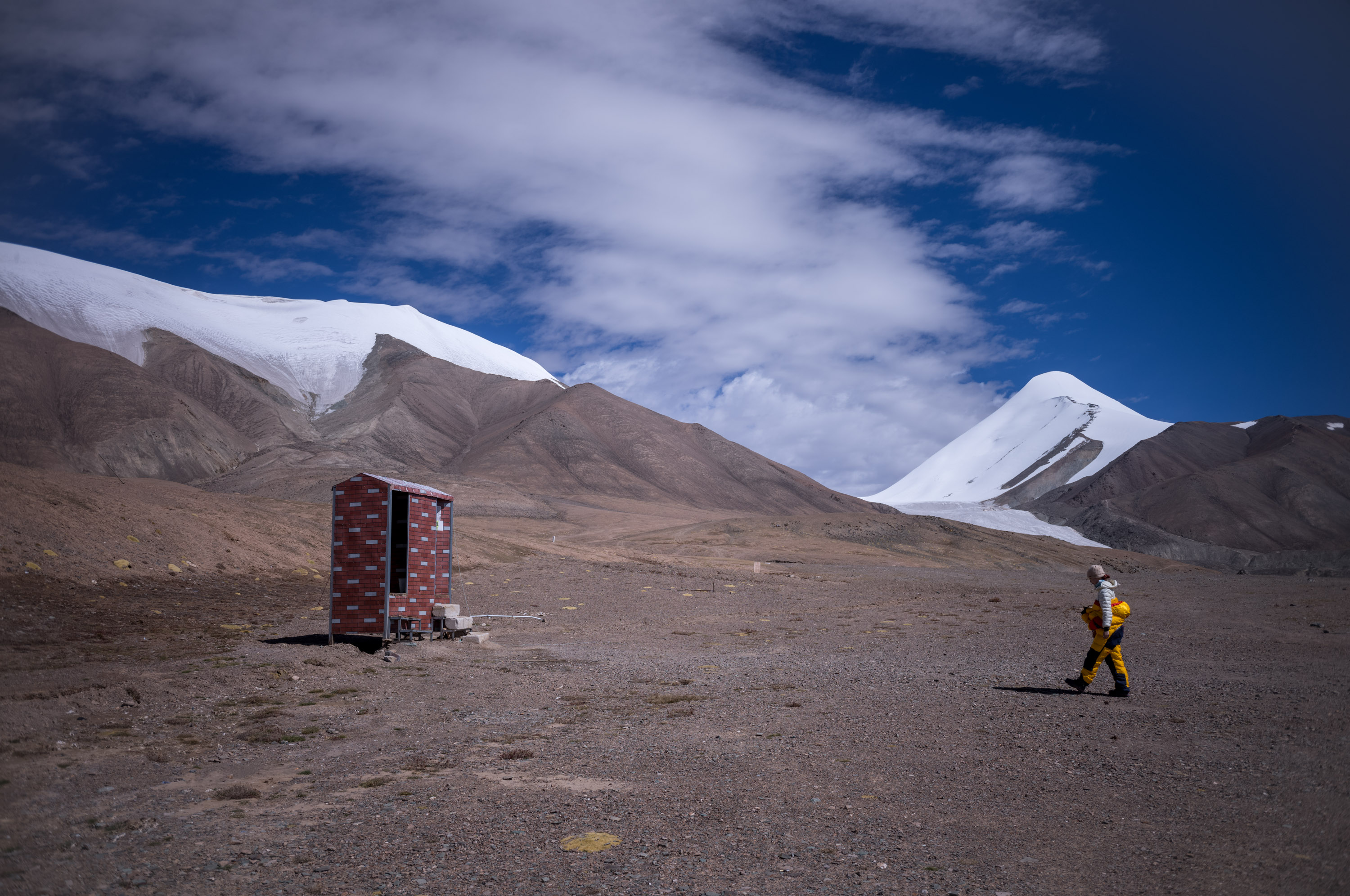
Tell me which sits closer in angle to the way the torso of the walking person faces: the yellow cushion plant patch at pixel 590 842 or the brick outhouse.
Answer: the brick outhouse

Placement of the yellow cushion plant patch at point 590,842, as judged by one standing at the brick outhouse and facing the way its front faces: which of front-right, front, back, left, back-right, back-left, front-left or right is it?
front-right

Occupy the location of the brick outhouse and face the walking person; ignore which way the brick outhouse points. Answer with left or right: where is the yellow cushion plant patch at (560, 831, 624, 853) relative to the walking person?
right

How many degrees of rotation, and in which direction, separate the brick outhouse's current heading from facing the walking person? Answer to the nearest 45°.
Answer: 0° — it already faces them

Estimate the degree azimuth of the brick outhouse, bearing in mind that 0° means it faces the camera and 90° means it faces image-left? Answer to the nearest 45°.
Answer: approximately 315°

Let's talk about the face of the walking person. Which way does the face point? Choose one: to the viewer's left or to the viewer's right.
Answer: to the viewer's left

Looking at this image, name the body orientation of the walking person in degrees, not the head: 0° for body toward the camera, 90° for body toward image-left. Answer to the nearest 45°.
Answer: approximately 90°
